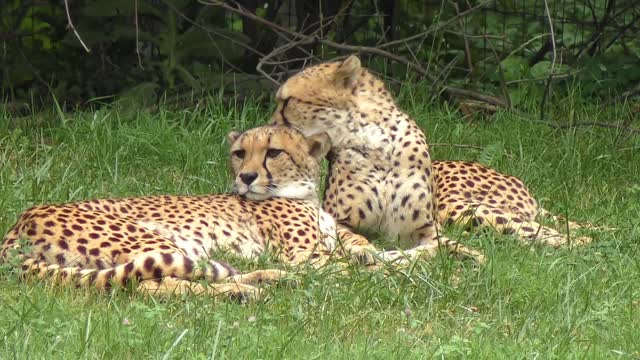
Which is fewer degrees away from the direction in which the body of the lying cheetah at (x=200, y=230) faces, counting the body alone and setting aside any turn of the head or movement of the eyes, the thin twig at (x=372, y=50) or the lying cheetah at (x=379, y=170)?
the lying cheetah

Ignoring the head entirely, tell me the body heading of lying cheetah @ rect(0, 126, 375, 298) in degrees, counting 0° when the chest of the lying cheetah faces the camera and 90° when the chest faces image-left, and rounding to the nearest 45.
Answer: approximately 270°

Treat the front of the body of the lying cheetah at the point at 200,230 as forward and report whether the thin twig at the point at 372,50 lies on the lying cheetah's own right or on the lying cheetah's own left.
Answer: on the lying cheetah's own left

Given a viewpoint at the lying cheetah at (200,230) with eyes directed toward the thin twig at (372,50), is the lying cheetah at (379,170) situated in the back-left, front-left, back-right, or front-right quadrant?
front-right

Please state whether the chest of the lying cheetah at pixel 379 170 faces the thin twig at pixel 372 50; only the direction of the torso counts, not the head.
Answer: no

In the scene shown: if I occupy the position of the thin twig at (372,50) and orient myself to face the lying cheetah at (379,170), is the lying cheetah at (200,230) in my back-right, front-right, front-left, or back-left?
front-right

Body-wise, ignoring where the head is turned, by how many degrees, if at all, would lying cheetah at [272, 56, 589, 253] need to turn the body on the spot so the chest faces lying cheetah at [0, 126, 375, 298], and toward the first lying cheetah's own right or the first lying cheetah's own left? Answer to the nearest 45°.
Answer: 0° — it already faces it

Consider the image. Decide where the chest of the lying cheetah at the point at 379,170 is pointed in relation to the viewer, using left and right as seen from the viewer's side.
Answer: facing the viewer and to the left of the viewer

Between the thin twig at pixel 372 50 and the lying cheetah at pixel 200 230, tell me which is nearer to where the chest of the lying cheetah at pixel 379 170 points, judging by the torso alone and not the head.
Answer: the lying cheetah

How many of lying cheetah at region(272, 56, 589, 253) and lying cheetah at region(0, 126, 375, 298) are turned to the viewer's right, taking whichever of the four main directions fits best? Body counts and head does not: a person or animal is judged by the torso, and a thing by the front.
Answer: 1
